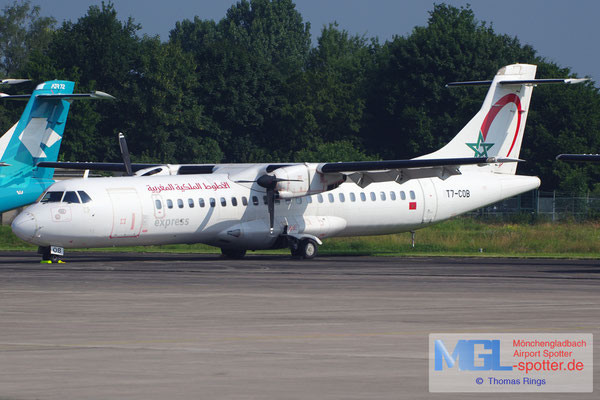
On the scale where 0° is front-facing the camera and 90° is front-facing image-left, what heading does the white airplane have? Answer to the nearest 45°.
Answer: approximately 45°
